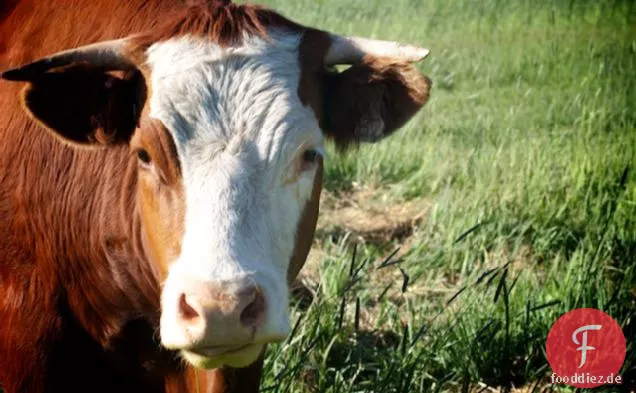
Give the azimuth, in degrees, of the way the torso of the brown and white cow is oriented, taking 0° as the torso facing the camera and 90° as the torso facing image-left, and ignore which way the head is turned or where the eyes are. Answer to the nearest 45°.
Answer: approximately 315°
